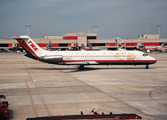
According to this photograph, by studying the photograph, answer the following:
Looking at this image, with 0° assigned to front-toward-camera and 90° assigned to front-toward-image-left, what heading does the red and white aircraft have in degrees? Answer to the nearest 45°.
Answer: approximately 270°
